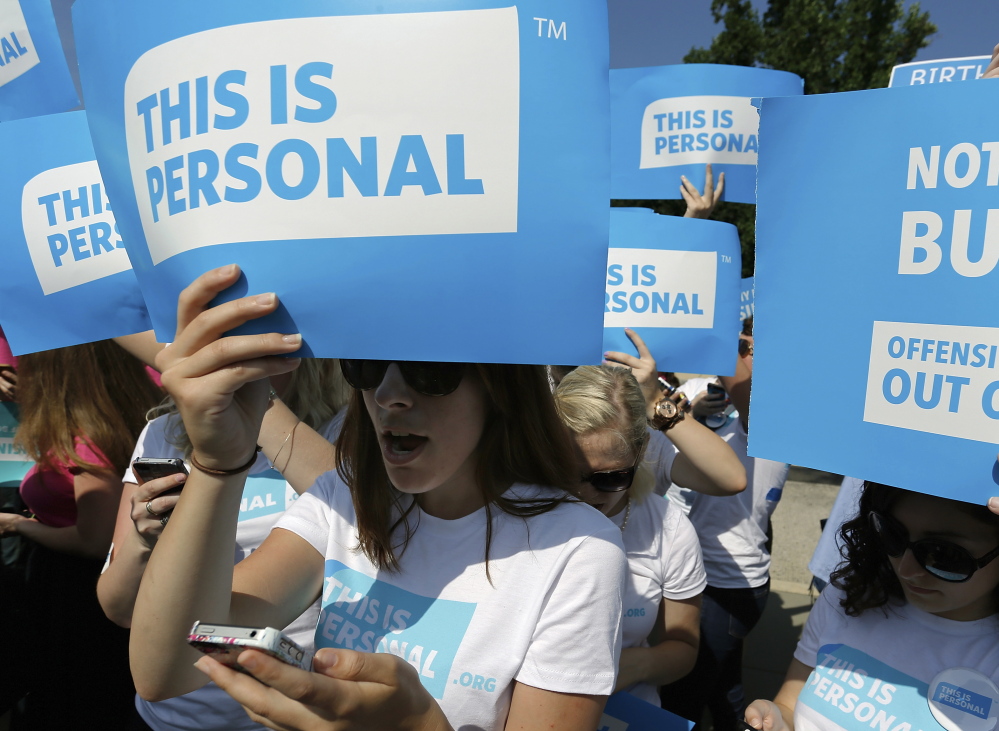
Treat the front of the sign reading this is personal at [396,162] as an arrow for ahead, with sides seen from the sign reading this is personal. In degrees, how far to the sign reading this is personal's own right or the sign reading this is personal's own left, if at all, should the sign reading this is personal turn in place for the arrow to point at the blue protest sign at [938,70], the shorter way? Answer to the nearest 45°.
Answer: approximately 135° to the sign reading this is personal's own left

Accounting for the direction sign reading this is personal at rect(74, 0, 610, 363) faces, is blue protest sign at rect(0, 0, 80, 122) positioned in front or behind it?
behind

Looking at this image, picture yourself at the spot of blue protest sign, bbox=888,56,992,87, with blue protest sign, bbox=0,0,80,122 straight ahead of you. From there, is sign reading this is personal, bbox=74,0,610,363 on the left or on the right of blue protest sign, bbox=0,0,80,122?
left

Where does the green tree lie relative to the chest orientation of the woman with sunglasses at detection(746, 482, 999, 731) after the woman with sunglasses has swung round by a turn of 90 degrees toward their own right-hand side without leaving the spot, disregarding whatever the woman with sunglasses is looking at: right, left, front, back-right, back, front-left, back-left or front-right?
front-right

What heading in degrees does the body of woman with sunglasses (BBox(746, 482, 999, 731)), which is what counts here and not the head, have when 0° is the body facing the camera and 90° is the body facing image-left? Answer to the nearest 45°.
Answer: approximately 45°

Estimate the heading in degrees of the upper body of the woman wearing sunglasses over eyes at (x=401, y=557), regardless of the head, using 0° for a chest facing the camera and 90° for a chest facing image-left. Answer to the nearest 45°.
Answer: approximately 45°

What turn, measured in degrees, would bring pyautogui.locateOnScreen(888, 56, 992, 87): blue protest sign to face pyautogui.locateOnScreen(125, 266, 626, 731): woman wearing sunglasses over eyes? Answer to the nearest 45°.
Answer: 0° — it already faces them

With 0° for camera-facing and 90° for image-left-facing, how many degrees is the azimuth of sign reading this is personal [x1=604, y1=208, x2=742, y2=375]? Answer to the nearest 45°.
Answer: approximately 0°

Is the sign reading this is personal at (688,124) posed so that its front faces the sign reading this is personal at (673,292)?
yes
